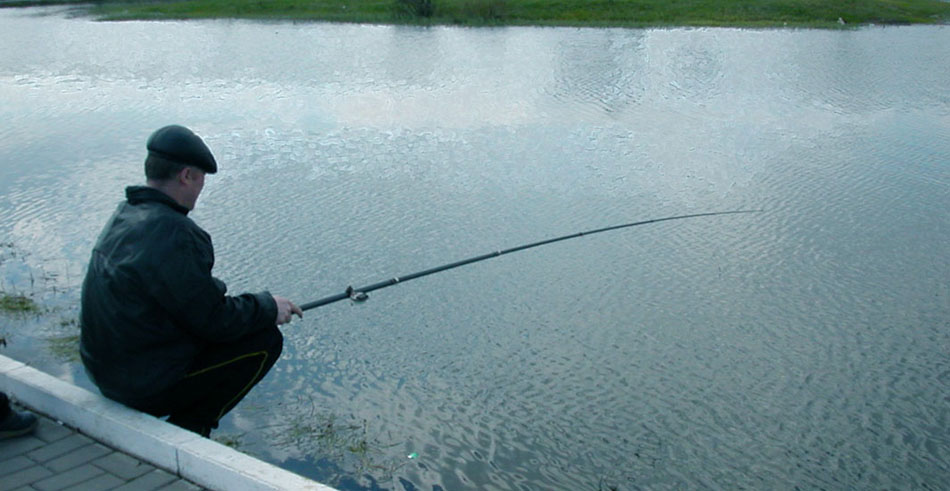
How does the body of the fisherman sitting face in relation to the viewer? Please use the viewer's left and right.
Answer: facing away from the viewer and to the right of the viewer

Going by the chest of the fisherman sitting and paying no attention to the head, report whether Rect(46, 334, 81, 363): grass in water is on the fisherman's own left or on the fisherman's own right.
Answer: on the fisherman's own left
